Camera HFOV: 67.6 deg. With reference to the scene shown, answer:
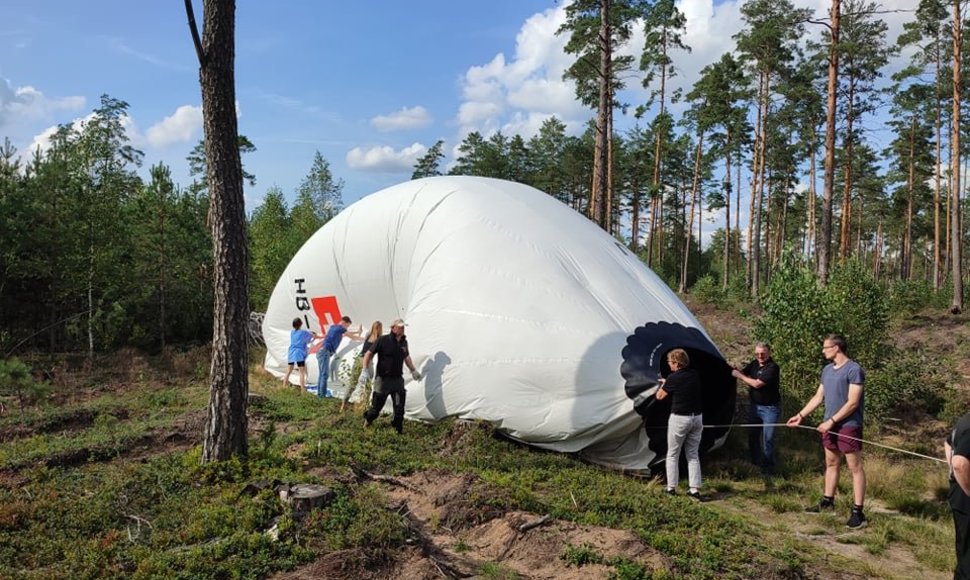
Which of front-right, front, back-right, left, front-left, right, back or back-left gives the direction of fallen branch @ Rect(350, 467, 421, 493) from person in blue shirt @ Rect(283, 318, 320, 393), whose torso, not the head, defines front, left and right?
back-right

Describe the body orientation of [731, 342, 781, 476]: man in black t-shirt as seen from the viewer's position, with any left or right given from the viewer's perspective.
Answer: facing the viewer and to the left of the viewer

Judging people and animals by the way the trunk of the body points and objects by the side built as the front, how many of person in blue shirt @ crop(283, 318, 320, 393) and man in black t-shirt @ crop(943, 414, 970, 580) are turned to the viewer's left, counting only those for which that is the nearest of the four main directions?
1

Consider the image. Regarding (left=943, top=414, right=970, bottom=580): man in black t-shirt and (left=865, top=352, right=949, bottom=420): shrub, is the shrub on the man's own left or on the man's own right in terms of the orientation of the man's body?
on the man's own right

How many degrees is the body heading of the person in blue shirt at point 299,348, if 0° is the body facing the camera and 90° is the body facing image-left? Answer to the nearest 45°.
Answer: approximately 225°

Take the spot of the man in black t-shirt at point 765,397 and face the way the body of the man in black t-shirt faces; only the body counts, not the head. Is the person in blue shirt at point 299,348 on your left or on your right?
on your right

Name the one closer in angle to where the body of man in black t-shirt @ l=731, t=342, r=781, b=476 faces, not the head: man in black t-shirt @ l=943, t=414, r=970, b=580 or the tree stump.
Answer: the tree stump

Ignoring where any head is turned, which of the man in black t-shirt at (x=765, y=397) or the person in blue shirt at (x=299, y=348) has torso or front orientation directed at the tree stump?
the man in black t-shirt

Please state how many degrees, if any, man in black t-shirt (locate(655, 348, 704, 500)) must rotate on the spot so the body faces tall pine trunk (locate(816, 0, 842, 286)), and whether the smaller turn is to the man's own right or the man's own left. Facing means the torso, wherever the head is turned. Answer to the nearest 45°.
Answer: approximately 45° to the man's own right

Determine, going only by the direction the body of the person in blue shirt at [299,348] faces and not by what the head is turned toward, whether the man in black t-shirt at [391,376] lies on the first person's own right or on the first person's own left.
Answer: on the first person's own right

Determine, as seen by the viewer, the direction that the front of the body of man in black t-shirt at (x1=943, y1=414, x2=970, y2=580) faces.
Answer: to the viewer's left

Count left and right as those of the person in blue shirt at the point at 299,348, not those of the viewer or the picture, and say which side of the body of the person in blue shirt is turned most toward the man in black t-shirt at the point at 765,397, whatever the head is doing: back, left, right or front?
right
